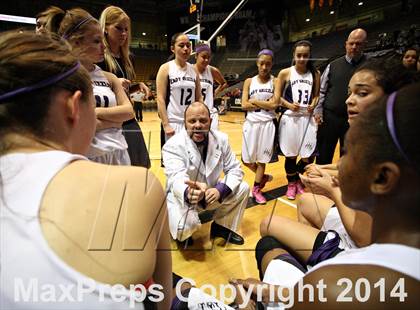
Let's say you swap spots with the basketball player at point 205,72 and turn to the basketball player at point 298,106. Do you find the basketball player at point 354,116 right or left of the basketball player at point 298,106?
right

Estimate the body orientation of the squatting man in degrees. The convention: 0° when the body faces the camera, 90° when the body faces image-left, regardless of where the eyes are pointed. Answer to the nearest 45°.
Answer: approximately 0°
